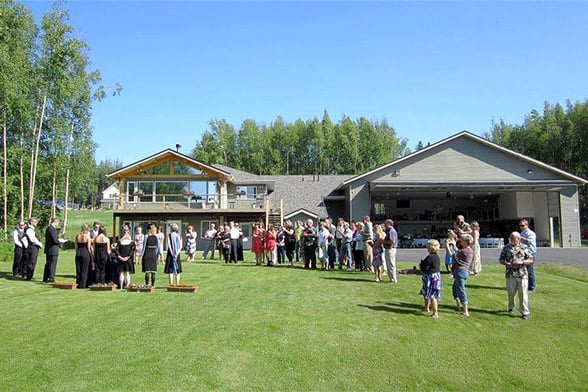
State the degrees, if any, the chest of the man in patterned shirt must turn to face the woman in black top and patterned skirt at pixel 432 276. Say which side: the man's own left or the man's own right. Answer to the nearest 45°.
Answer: approximately 45° to the man's own right

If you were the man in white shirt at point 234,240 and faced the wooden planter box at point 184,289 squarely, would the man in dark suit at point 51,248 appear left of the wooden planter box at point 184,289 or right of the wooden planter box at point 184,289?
right

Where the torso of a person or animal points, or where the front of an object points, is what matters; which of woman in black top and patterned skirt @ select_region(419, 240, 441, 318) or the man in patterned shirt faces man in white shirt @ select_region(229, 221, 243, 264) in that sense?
the woman in black top and patterned skirt

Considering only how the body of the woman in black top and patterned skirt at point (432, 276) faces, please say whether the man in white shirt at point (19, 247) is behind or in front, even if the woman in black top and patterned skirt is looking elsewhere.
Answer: in front

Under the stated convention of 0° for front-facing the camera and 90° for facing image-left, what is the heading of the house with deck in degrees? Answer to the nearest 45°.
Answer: approximately 0°

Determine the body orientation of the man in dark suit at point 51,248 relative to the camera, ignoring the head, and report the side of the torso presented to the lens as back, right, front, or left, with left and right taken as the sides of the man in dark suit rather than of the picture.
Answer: right

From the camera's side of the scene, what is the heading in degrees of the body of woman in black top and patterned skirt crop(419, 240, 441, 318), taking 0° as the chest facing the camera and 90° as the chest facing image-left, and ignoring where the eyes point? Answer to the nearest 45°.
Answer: approximately 135°
